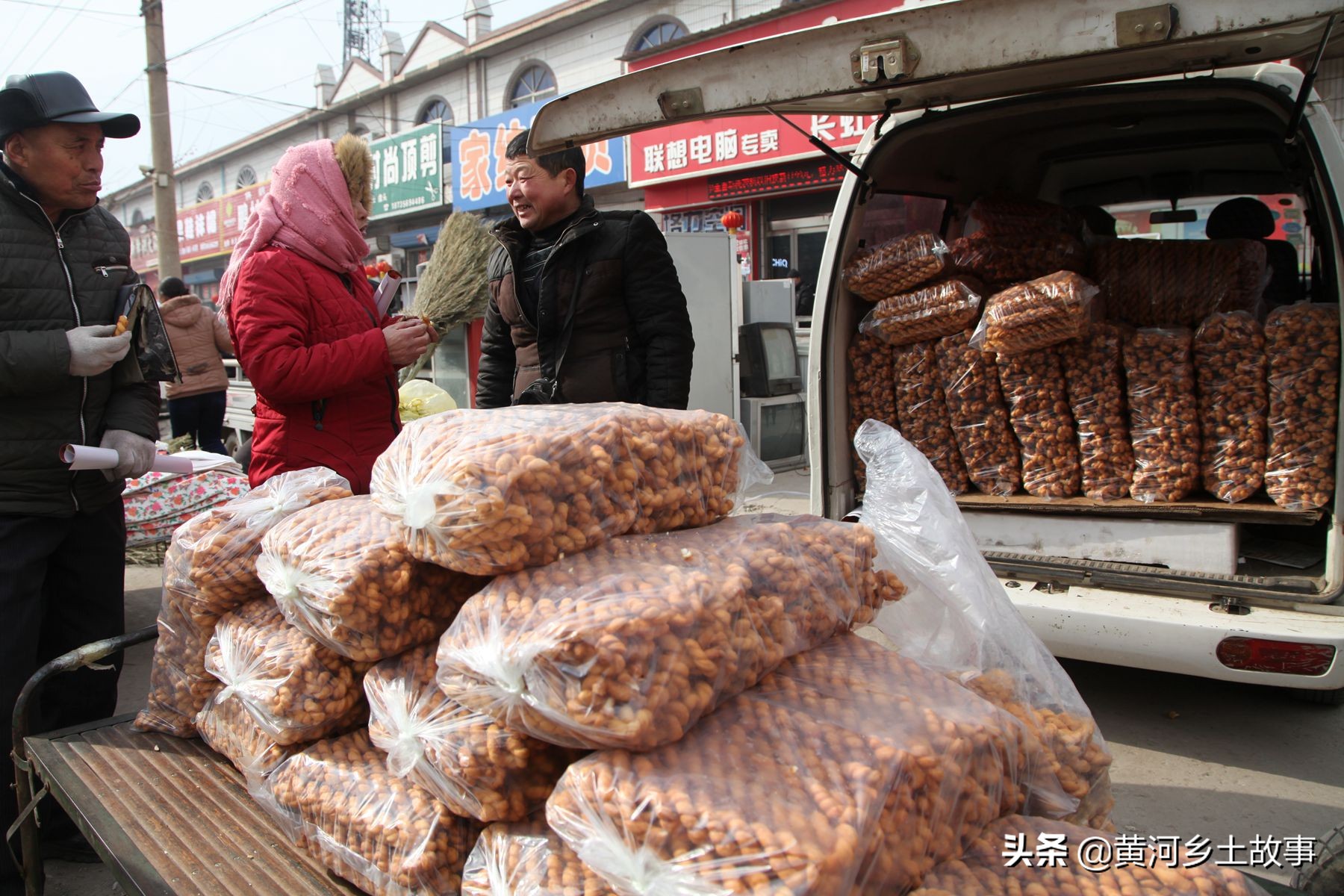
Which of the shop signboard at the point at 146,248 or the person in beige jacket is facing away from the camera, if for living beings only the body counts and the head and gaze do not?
the person in beige jacket

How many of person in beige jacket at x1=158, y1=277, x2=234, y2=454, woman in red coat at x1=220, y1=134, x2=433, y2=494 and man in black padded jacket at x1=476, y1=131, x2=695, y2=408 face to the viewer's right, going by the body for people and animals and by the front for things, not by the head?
1

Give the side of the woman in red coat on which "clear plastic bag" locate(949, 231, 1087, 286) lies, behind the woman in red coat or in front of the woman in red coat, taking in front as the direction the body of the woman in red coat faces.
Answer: in front

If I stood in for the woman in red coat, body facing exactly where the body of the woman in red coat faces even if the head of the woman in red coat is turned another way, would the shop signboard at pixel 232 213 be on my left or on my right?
on my left

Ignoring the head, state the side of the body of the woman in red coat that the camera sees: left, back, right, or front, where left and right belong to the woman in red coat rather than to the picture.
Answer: right

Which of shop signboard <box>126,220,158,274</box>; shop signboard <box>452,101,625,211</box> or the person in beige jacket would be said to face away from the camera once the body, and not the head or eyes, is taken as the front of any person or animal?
the person in beige jacket

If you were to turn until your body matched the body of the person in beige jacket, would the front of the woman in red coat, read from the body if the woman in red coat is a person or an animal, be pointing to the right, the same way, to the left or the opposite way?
to the right

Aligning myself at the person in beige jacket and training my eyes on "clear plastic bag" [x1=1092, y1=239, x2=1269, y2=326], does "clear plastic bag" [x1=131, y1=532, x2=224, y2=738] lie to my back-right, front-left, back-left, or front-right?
front-right

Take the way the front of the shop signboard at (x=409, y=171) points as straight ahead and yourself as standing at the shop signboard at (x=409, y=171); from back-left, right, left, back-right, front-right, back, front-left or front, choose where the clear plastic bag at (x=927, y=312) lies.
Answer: front-left

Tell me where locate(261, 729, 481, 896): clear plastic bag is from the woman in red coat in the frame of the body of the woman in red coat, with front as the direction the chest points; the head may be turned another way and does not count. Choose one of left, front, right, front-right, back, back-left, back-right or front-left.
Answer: right

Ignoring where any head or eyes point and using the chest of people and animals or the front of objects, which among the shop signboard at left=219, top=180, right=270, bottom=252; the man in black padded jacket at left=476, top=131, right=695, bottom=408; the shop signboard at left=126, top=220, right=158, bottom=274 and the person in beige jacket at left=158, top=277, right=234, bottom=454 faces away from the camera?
the person in beige jacket

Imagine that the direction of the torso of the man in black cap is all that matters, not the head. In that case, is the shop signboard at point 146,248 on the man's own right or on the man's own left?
on the man's own left

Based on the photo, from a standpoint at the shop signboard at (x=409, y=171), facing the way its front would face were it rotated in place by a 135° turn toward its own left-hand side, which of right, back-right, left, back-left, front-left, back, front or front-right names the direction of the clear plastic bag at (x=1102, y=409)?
right

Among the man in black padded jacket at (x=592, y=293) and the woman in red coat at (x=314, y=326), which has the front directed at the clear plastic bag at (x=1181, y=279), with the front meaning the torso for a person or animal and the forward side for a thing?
the woman in red coat

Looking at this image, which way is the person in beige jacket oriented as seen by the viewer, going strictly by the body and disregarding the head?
away from the camera

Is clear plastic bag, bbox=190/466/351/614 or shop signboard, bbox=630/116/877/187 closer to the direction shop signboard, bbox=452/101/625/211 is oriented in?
the clear plastic bag

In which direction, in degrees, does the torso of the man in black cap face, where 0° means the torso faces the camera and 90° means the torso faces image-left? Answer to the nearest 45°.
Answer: approximately 315°
